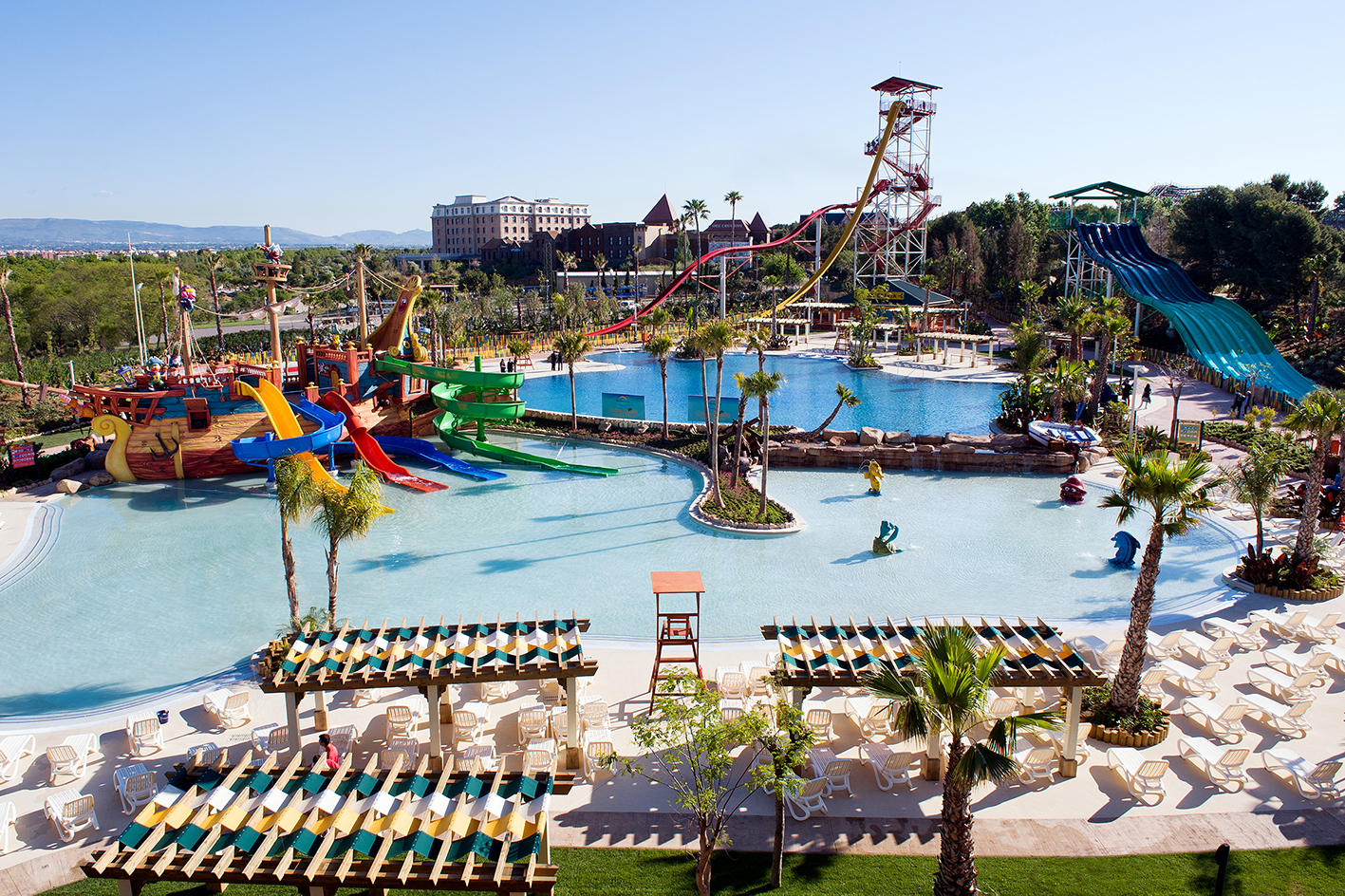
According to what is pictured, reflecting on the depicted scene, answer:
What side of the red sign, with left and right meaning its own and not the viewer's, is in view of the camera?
front

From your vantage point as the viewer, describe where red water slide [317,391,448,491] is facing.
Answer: facing the viewer and to the right of the viewer

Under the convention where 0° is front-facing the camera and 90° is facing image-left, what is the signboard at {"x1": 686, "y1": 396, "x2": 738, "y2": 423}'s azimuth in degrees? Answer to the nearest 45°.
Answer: approximately 0°

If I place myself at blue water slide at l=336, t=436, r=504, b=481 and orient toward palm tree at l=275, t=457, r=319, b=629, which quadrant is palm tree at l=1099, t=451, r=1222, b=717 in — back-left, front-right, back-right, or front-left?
front-left

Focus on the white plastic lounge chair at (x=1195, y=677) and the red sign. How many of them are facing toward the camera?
1

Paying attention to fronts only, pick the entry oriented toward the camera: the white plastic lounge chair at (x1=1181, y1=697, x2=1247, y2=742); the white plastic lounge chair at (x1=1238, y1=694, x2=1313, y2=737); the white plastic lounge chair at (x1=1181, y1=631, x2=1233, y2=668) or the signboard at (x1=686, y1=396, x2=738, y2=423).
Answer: the signboard

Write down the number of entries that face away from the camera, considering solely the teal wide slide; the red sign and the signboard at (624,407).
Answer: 0

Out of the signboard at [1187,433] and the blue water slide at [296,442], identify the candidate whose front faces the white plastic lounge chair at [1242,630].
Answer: the signboard

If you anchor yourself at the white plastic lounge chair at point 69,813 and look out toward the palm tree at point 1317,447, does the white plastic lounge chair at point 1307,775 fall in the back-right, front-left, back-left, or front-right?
front-right

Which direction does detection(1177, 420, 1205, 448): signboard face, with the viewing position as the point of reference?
facing the viewer

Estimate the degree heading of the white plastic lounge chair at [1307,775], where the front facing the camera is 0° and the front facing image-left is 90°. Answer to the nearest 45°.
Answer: approximately 135°

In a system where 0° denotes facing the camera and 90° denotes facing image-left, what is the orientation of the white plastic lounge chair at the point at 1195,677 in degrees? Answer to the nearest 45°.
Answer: approximately 135°

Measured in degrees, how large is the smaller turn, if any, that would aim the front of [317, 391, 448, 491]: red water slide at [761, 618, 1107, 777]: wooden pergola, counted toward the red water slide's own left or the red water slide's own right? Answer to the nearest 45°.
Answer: approximately 45° to the red water slide's own right

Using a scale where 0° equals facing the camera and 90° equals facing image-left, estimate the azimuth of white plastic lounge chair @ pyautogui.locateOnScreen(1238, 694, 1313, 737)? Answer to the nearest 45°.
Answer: approximately 135°

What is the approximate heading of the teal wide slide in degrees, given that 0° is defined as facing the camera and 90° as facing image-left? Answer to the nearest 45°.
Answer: approximately 315°
